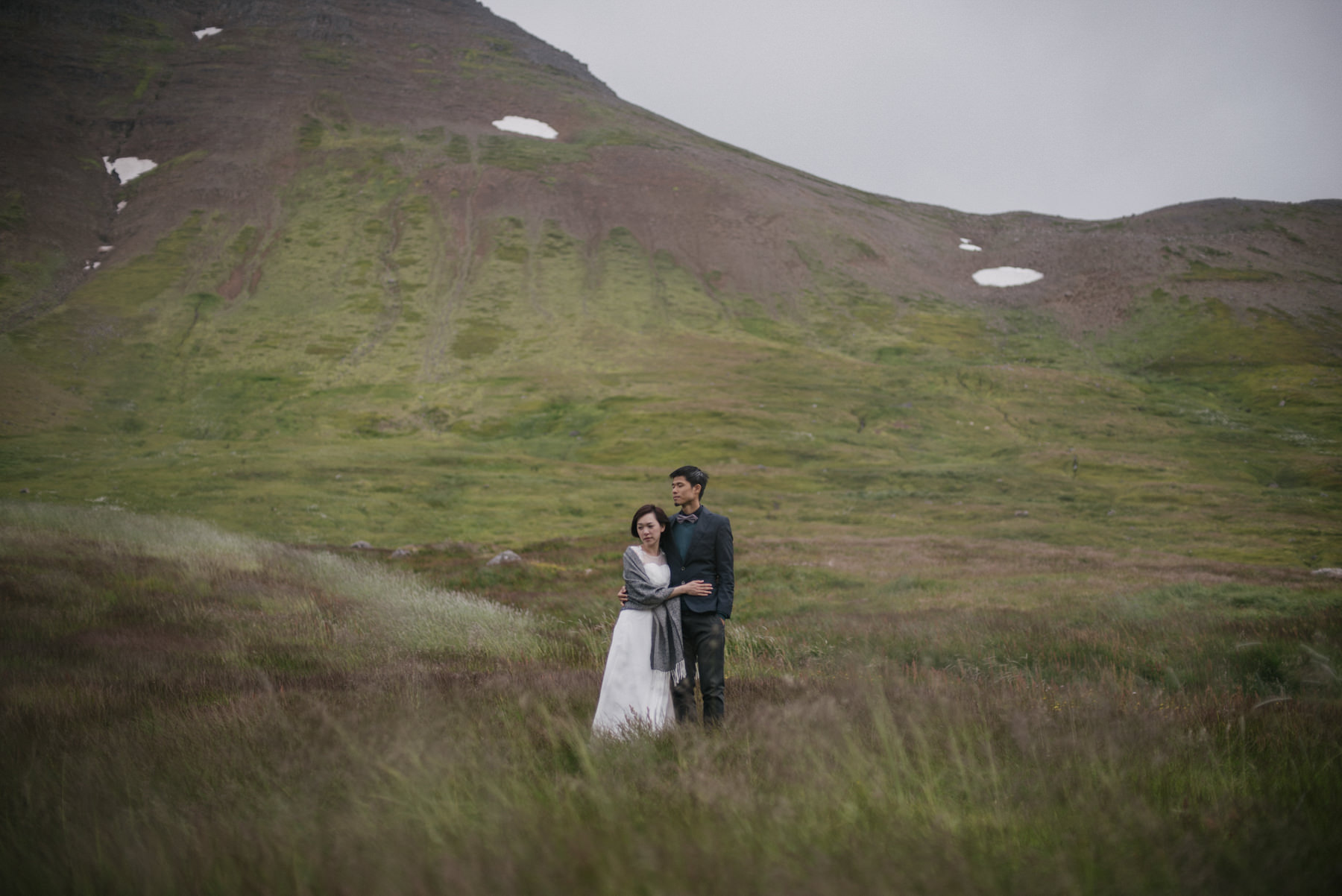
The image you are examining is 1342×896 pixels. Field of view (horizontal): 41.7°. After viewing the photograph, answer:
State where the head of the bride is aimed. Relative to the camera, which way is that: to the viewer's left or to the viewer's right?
to the viewer's left
